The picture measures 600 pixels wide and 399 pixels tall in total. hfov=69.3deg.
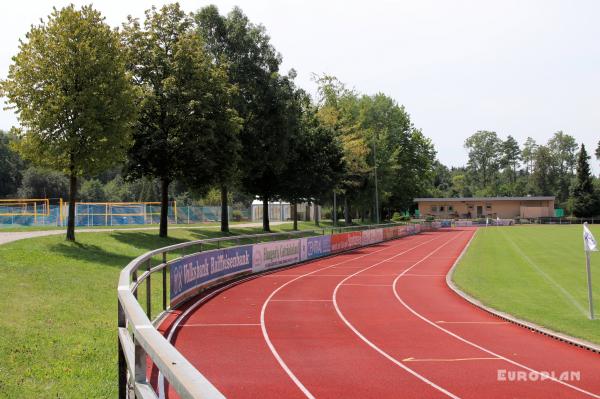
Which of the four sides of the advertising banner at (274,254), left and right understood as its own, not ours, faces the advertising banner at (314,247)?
left

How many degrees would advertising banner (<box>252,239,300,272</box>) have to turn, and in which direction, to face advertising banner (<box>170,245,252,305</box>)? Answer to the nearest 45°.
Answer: approximately 45° to its right

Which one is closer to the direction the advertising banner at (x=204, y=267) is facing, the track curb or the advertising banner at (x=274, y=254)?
the track curb

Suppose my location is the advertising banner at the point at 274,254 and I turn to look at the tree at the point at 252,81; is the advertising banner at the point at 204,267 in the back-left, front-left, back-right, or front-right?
back-left

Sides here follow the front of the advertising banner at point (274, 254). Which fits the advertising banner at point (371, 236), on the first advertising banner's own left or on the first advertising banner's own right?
on the first advertising banner's own left

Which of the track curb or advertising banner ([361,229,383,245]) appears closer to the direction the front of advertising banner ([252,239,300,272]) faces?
the track curb

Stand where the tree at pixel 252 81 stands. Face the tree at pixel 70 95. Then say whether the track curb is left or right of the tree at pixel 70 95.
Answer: left

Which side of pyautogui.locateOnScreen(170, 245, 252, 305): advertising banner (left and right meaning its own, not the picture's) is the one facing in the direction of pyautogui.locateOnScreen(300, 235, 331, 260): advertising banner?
left

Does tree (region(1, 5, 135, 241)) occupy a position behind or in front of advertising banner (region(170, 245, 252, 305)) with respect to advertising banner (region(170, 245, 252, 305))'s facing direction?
behind

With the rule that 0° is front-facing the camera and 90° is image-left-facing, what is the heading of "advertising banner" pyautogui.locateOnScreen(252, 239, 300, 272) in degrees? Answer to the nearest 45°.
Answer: approximately 315°
